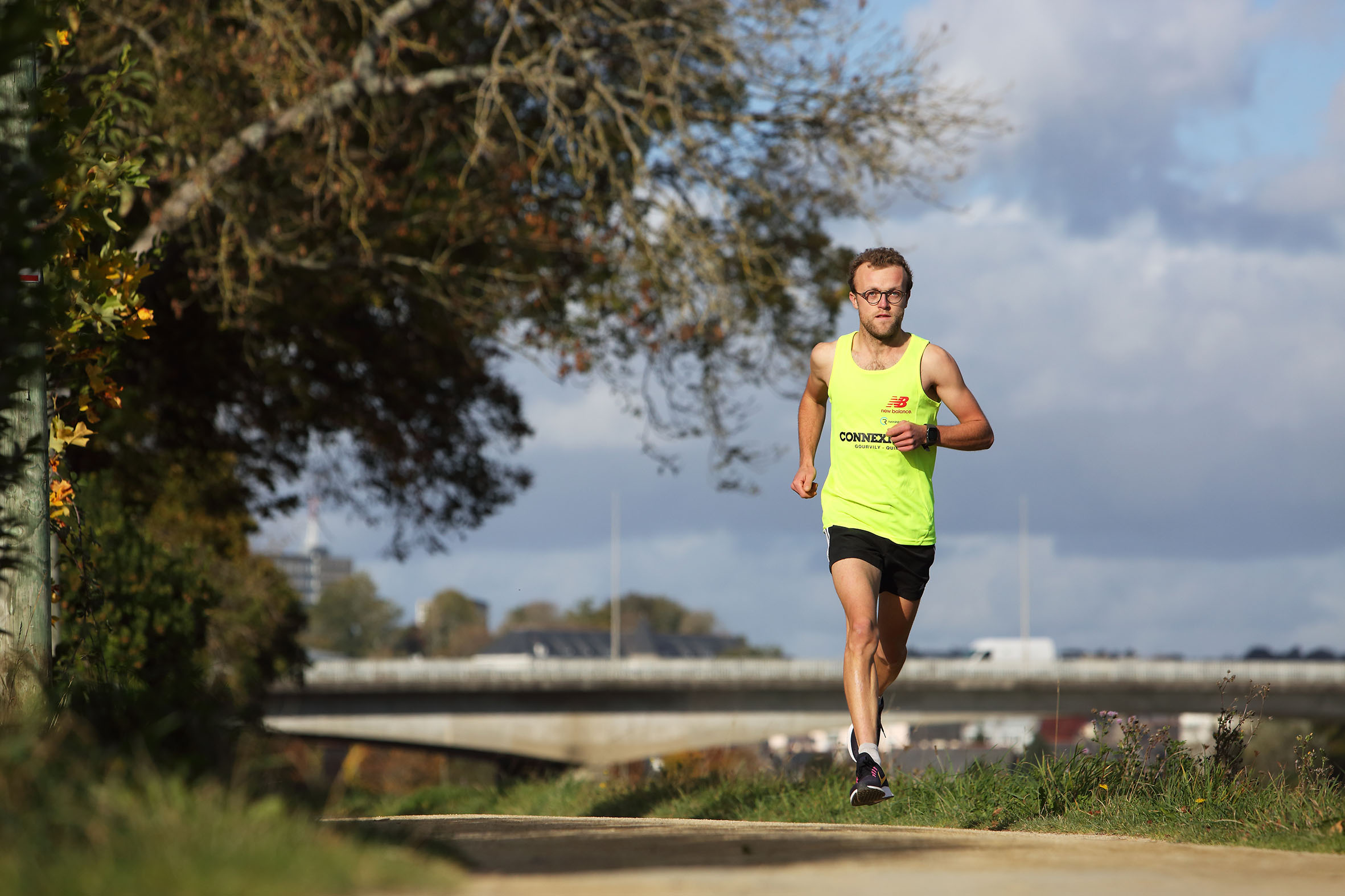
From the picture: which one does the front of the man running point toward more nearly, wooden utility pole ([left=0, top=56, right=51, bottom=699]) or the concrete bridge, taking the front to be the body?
the wooden utility pole

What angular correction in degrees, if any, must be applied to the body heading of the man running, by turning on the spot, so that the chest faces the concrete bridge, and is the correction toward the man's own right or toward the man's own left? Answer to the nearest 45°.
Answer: approximately 180°

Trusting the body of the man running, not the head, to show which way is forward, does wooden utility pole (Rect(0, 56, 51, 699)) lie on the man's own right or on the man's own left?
on the man's own right

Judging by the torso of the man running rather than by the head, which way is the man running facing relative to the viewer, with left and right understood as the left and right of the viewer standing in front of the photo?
facing the viewer
